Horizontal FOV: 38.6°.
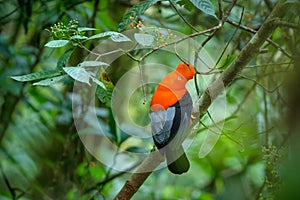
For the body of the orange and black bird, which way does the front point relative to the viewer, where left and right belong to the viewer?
facing away from the viewer and to the right of the viewer
